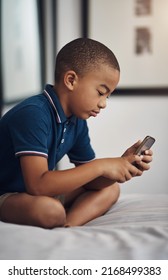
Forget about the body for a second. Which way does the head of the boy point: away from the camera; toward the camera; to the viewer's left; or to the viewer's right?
to the viewer's right

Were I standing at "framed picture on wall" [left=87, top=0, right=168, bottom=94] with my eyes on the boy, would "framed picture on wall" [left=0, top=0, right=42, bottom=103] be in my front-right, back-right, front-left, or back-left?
front-right

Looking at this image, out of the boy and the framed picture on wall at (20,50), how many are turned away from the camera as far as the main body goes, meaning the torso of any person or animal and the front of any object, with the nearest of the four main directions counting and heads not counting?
0

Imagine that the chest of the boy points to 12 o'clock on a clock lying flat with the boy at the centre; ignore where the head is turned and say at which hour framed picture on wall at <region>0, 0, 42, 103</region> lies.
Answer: The framed picture on wall is roughly at 7 o'clock from the boy.

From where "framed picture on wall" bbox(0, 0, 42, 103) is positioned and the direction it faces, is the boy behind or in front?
in front

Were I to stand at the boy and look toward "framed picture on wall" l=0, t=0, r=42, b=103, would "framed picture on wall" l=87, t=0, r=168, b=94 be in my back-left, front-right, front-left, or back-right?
front-right

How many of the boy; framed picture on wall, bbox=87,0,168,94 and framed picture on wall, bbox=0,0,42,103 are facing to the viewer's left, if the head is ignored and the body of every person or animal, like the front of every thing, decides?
0

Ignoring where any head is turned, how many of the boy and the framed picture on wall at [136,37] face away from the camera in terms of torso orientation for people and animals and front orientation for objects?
0

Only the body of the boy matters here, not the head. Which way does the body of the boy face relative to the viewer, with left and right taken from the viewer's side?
facing the viewer and to the right of the viewer

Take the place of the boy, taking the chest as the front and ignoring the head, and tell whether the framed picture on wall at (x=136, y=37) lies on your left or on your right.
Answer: on your left

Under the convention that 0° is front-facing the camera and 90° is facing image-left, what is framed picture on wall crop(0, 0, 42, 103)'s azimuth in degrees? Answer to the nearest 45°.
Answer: approximately 315°

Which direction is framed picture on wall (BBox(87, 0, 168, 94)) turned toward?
toward the camera
